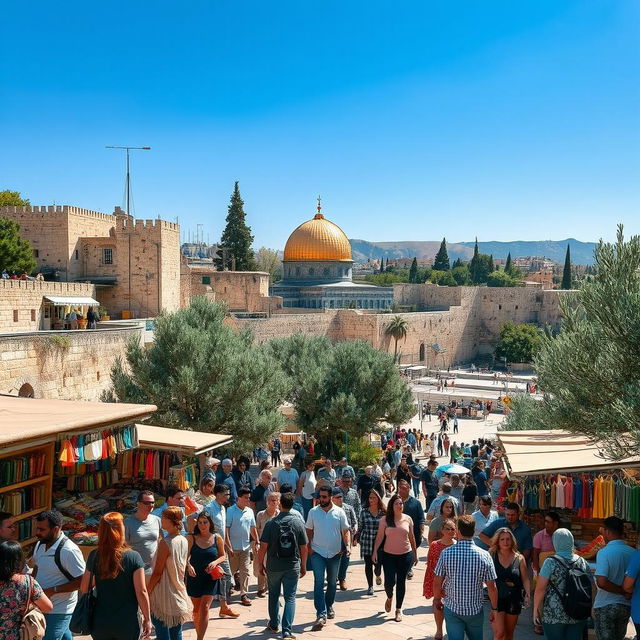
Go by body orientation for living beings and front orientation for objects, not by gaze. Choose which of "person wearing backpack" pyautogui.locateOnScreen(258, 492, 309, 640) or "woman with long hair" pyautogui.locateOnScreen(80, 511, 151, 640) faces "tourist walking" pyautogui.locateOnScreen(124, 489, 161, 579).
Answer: the woman with long hair

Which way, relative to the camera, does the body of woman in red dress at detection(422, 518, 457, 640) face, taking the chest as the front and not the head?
toward the camera

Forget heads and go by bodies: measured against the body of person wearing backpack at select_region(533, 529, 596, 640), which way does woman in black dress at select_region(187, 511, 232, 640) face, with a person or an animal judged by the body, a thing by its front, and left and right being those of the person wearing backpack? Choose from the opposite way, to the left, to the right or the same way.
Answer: the opposite way

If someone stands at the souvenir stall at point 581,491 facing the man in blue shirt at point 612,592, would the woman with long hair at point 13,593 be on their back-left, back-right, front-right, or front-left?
front-right

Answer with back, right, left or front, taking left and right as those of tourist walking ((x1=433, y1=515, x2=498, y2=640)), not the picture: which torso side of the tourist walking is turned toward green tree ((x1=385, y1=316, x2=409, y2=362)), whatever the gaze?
front

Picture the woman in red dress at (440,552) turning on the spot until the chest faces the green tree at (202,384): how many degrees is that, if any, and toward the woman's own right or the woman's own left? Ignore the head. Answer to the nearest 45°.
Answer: approximately 135° to the woman's own right

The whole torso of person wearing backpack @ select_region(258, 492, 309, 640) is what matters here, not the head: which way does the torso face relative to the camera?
away from the camera

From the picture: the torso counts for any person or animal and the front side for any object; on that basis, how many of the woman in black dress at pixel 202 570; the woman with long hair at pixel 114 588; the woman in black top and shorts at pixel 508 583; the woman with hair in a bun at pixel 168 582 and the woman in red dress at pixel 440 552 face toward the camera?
3

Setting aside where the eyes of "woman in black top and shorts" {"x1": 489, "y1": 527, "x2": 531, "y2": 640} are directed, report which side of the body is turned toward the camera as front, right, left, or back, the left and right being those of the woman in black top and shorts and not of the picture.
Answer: front

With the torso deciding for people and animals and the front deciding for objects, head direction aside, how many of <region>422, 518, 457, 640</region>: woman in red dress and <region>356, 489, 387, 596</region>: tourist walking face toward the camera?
2

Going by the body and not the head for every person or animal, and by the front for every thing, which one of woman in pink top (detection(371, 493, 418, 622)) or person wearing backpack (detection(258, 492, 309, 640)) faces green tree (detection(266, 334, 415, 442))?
the person wearing backpack
